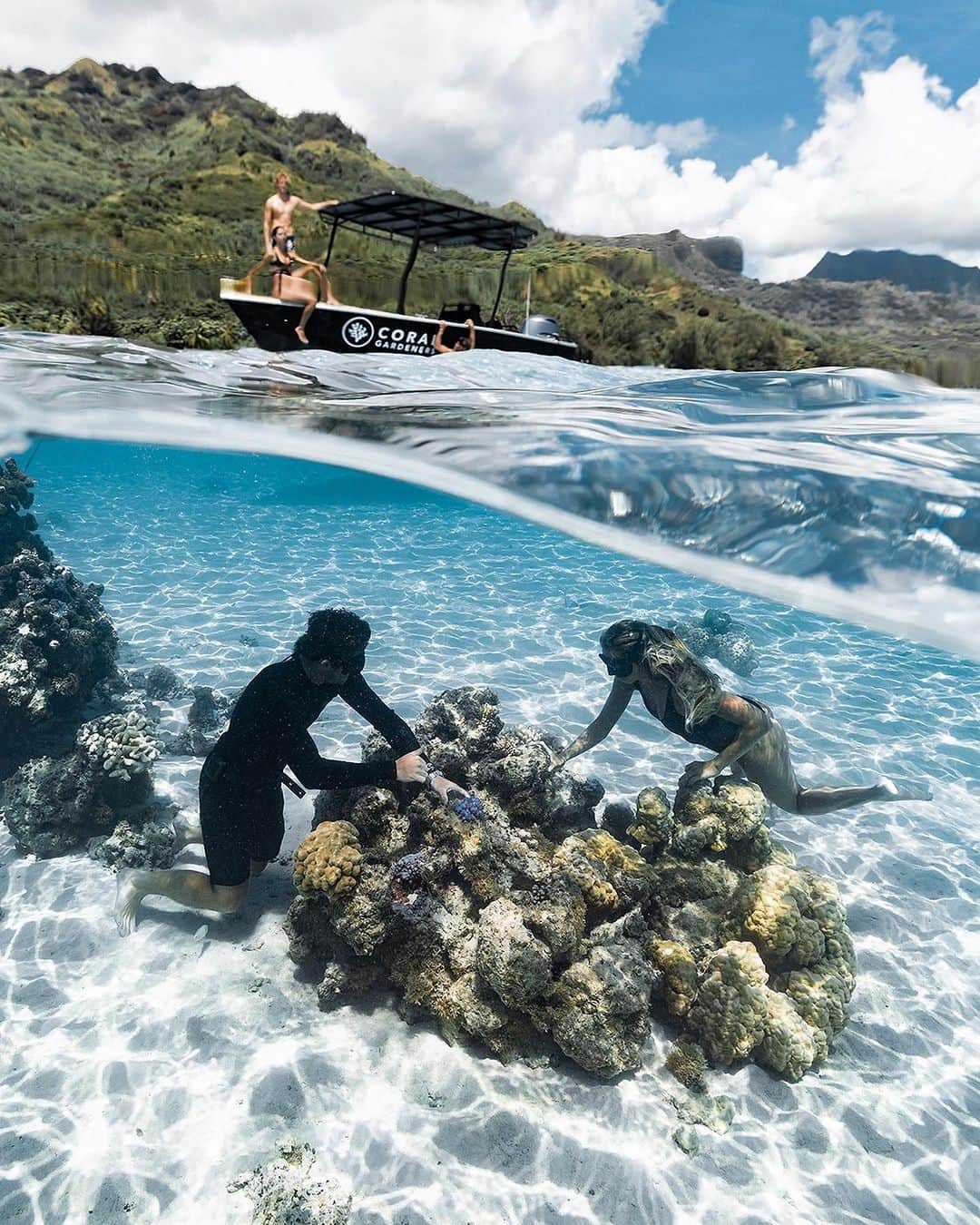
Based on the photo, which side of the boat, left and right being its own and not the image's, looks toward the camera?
left

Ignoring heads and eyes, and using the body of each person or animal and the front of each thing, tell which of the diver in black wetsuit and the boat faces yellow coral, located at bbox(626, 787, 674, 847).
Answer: the diver in black wetsuit

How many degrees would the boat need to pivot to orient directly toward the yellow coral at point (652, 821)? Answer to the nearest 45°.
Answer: approximately 90° to its left

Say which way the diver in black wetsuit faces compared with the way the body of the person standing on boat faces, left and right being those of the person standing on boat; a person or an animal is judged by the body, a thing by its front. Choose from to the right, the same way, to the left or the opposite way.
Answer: to the left

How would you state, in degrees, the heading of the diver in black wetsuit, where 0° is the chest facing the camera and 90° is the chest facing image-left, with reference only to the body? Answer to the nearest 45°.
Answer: approximately 270°

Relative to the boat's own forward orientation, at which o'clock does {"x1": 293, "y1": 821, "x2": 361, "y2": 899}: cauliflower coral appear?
The cauliflower coral is roughly at 9 o'clock from the boat.

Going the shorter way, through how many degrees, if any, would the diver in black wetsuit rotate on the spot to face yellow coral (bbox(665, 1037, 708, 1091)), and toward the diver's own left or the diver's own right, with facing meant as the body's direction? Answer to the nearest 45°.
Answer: approximately 45° to the diver's own right

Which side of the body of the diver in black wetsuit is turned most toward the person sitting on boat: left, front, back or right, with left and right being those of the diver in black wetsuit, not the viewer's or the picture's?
left

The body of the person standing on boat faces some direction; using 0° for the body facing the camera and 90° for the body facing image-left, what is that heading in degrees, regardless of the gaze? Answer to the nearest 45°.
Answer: approximately 0°
